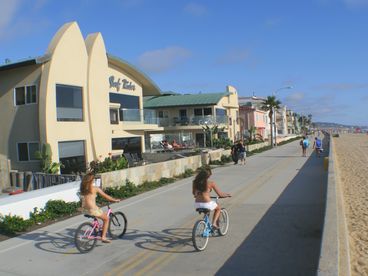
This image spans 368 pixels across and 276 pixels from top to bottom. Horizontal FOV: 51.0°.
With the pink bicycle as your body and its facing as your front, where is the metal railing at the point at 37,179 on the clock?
The metal railing is roughly at 10 o'clock from the pink bicycle.

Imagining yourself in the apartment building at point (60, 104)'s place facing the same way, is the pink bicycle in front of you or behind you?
in front

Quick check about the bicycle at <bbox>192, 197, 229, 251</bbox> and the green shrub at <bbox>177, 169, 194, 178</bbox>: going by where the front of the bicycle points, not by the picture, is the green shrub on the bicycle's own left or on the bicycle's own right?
on the bicycle's own left

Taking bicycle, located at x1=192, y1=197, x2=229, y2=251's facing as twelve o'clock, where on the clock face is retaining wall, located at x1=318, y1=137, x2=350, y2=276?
The retaining wall is roughly at 3 o'clock from the bicycle.

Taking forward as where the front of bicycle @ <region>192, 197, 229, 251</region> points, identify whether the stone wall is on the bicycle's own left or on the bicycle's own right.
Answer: on the bicycle's own left

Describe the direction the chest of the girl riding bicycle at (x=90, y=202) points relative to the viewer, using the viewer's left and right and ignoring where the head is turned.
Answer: facing away from the viewer and to the right of the viewer

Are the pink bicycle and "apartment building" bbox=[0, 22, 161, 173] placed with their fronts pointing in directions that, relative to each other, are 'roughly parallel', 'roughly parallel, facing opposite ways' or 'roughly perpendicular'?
roughly perpendicular

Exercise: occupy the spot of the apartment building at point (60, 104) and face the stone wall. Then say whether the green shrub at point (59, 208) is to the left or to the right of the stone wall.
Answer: right

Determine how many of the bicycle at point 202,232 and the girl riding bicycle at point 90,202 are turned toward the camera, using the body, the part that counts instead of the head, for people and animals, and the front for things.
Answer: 0

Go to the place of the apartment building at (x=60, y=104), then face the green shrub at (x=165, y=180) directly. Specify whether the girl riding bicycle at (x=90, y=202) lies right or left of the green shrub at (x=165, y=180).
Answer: right

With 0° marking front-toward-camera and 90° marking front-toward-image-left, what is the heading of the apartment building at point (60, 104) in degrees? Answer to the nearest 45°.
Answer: approximately 315°

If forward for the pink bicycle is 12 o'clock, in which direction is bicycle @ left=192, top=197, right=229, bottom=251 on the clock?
The bicycle is roughly at 2 o'clock from the pink bicycle.

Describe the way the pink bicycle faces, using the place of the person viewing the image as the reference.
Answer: facing away from the viewer and to the right of the viewer
